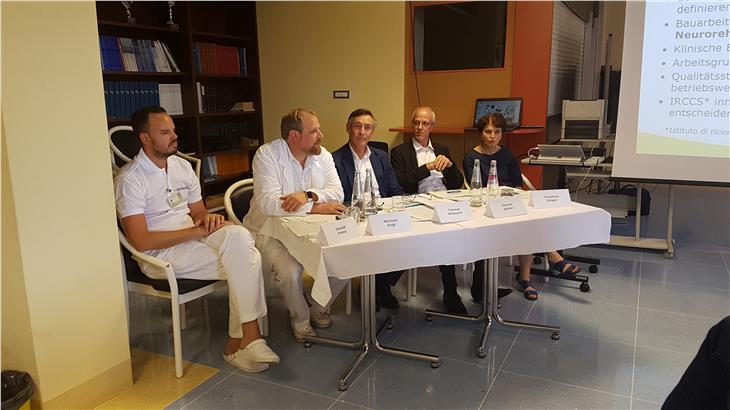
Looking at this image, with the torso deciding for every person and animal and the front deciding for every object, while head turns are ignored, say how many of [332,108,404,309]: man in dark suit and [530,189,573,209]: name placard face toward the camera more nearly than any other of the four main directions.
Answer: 2

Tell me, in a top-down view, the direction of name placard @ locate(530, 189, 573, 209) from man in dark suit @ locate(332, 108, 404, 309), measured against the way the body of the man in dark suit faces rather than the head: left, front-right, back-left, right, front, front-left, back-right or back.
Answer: front-left

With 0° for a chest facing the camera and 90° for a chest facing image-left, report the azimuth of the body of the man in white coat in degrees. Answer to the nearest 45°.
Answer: approximately 315°

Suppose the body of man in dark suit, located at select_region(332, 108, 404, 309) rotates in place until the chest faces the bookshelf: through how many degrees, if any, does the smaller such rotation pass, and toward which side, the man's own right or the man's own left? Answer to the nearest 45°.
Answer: approximately 135° to the man's own right

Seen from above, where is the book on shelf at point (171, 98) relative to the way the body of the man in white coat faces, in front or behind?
behind

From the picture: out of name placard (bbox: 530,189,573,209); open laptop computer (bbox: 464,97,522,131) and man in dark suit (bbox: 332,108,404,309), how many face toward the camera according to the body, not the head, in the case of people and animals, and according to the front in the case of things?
3

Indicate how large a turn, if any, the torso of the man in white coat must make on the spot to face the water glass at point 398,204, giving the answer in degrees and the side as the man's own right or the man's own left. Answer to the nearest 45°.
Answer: approximately 45° to the man's own left

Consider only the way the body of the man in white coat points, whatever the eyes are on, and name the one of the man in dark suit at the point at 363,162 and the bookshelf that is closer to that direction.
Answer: the man in dark suit

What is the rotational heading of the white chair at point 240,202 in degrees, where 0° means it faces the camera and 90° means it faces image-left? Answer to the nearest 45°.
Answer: approximately 315°

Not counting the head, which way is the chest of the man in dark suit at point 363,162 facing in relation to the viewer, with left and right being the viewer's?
facing the viewer

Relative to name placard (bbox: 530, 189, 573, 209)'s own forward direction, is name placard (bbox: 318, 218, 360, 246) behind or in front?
in front

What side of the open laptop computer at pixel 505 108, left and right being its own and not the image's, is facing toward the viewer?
front

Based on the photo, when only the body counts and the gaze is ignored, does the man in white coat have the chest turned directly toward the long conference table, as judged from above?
yes

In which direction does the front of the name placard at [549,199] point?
toward the camera
